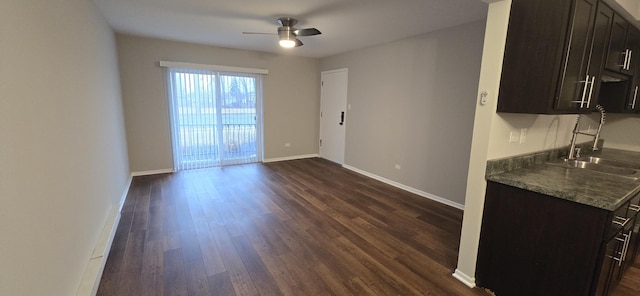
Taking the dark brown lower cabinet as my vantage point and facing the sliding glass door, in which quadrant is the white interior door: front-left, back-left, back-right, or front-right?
front-right

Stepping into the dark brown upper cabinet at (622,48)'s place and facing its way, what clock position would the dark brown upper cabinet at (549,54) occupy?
the dark brown upper cabinet at (549,54) is roughly at 2 o'clock from the dark brown upper cabinet at (622,48).

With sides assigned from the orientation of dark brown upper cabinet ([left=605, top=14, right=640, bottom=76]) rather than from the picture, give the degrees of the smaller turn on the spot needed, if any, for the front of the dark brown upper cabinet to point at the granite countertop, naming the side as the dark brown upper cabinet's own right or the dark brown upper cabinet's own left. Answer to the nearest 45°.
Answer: approximately 45° to the dark brown upper cabinet's own right
